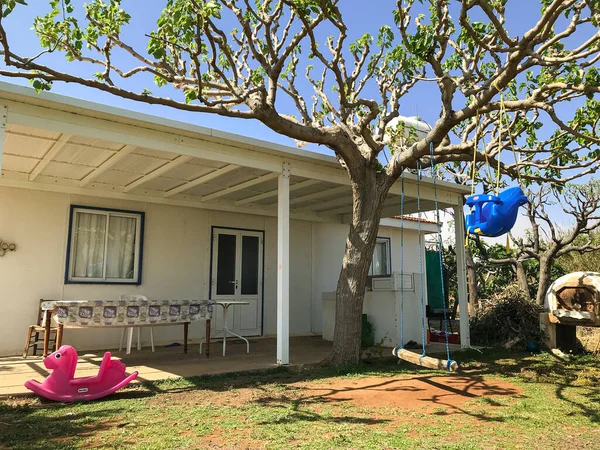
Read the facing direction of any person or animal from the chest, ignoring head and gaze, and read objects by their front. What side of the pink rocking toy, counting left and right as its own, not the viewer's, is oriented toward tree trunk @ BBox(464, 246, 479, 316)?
back

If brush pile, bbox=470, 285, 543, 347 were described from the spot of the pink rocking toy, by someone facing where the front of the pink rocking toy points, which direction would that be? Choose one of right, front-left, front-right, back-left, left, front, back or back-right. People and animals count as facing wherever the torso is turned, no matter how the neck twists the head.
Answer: back

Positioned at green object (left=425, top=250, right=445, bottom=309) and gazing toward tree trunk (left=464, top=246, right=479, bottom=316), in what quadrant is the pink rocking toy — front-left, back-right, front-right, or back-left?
back-right

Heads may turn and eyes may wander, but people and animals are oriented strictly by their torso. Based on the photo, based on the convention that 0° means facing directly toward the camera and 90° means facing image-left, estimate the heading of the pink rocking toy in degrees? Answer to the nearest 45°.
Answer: approximately 90°

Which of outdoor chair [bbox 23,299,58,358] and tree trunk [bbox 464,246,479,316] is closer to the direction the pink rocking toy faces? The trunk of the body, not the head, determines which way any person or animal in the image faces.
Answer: the outdoor chair

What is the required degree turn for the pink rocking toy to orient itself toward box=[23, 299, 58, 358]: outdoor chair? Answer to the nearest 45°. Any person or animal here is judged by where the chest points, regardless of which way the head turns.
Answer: approximately 90° to its right

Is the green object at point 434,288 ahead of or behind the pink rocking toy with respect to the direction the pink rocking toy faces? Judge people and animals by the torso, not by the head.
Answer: behind
